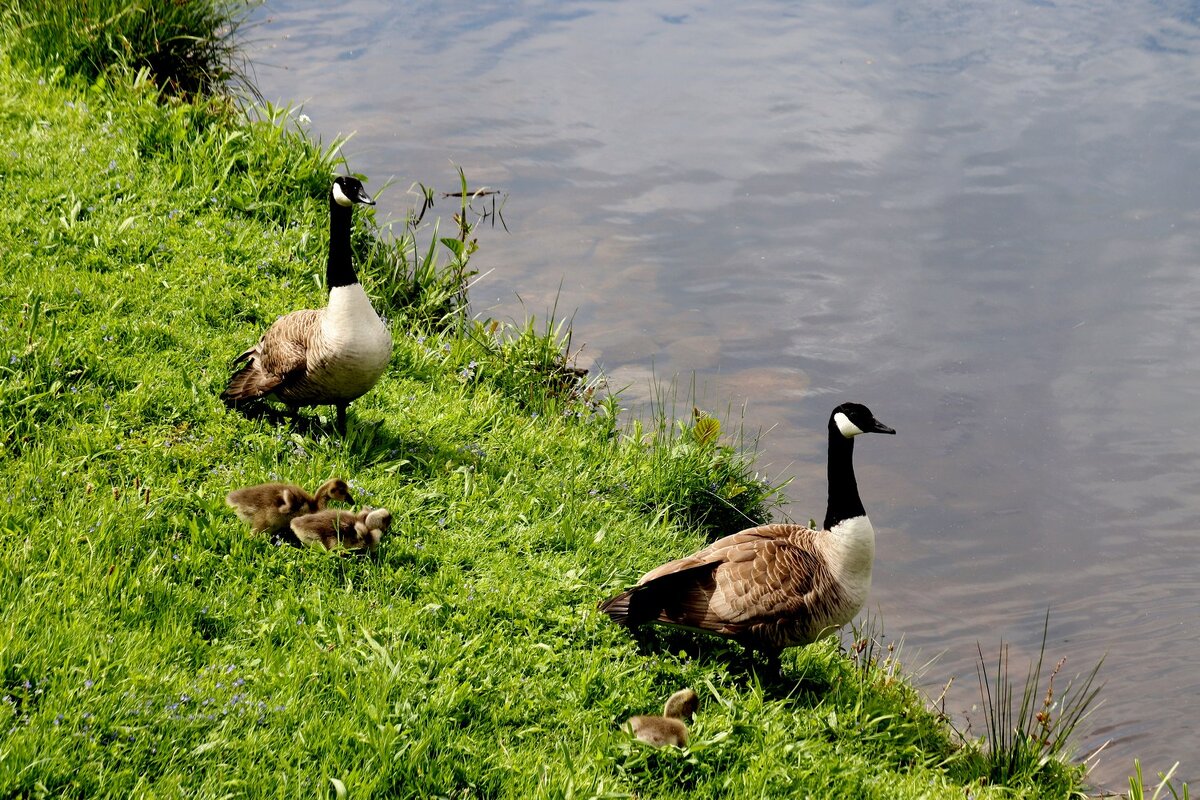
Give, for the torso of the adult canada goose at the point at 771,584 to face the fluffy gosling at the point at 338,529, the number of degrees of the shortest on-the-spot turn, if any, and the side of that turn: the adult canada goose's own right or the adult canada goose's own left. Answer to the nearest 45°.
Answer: approximately 180°

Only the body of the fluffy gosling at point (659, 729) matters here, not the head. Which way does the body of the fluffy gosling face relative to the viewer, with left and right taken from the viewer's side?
facing to the right of the viewer

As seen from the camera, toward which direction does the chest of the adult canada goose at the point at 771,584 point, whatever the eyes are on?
to the viewer's right

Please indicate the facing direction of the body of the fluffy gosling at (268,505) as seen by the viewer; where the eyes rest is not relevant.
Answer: to the viewer's right

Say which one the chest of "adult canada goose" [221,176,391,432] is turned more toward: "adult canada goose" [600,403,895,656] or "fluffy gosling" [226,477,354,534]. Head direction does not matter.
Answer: the adult canada goose

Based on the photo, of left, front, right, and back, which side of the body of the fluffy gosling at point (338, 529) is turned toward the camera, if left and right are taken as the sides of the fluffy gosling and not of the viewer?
right

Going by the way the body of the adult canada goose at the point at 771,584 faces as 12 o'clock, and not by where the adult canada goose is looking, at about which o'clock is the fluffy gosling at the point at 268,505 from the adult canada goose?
The fluffy gosling is roughly at 6 o'clock from the adult canada goose.

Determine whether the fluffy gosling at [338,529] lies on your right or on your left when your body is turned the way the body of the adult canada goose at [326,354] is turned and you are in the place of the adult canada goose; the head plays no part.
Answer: on your right

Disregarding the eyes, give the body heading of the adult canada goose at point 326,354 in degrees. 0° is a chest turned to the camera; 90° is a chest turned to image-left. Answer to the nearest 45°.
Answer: approximately 315°
